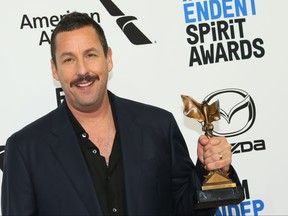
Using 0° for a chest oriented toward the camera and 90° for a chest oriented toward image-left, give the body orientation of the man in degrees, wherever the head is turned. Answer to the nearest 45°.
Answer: approximately 0°
